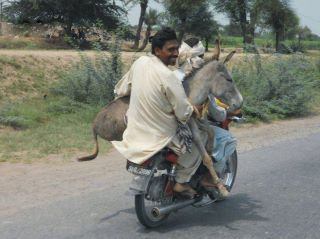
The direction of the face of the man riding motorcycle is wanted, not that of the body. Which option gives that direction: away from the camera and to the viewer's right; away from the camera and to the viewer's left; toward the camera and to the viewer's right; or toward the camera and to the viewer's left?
toward the camera and to the viewer's right

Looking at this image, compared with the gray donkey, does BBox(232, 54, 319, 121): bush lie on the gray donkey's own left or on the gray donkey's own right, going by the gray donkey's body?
on the gray donkey's own left

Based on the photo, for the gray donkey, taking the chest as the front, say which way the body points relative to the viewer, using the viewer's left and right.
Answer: facing to the right of the viewer

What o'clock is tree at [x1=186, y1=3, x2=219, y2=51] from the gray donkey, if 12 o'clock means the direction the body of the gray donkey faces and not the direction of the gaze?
The tree is roughly at 9 o'clock from the gray donkey.
